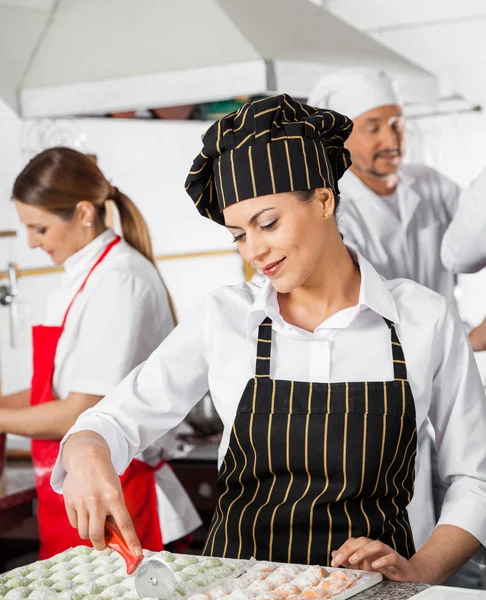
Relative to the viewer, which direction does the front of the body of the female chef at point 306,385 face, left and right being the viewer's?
facing the viewer

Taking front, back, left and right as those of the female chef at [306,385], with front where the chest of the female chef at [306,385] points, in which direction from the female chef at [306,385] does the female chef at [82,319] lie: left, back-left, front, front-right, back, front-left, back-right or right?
back-right

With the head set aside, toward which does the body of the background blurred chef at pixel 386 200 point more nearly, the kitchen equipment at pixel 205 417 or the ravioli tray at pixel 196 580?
the ravioli tray

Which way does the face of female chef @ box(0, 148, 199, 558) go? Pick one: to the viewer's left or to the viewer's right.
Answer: to the viewer's left

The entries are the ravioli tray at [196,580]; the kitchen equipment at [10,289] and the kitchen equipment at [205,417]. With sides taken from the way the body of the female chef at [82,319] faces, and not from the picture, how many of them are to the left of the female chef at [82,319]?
1

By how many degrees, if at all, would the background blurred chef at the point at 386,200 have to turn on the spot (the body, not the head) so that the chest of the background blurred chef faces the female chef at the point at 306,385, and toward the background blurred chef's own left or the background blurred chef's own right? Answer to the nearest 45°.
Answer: approximately 45° to the background blurred chef's own right

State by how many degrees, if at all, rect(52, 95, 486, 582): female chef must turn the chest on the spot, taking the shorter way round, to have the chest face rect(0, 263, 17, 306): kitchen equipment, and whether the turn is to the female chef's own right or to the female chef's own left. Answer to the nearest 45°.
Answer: approximately 135° to the female chef's own right

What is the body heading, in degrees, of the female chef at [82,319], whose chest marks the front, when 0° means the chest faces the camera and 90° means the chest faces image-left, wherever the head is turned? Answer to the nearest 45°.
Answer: approximately 90°

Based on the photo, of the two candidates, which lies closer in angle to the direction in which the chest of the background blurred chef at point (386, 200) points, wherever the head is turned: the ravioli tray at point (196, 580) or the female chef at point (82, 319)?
the ravioli tray

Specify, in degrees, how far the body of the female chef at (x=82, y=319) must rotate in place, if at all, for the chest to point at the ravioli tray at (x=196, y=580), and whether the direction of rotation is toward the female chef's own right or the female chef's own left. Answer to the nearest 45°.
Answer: approximately 90° to the female chef's own left

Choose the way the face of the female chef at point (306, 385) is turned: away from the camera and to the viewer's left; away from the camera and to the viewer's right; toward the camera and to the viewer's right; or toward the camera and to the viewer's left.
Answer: toward the camera and to the viewer's left

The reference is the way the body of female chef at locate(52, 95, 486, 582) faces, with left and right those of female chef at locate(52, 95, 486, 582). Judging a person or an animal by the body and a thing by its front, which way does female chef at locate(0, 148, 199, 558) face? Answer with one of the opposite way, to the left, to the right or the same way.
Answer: to the right
